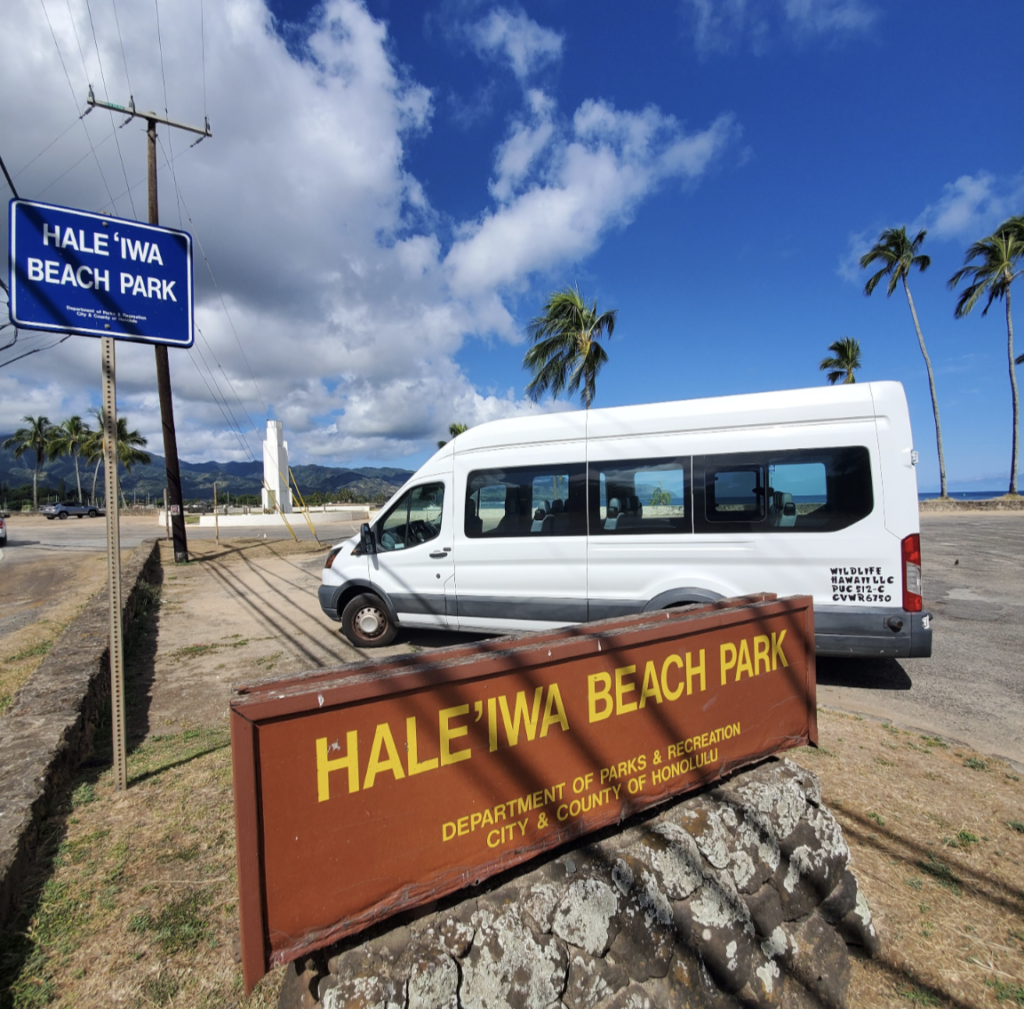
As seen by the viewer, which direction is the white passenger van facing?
to the viewer's left

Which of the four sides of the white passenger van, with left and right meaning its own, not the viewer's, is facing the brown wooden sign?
left

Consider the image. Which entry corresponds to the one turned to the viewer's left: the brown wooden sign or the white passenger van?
the white passenger van

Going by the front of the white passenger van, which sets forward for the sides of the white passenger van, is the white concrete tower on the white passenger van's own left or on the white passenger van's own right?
on the white passenger van's own right

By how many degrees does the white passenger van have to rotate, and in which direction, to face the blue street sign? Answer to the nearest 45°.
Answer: approximately 45° to its left

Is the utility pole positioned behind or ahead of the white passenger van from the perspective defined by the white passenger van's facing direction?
ahead

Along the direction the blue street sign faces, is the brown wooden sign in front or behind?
in front

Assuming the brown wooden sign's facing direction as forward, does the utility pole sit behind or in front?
behind

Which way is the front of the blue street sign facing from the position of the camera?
facing the viewer and to the right of the viewer

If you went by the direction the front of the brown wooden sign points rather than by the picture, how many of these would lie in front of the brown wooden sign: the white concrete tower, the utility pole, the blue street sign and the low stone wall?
0

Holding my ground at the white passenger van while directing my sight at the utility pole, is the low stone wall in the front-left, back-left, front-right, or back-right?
front-left

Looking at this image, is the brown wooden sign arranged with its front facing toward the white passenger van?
no

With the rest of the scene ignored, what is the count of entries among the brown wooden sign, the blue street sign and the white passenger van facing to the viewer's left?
1

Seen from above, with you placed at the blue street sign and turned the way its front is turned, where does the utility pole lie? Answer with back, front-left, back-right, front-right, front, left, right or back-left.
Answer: back-left

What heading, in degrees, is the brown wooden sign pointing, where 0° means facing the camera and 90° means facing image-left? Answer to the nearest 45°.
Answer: approximately 315°

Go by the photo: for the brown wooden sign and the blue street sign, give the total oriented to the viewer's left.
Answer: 0
